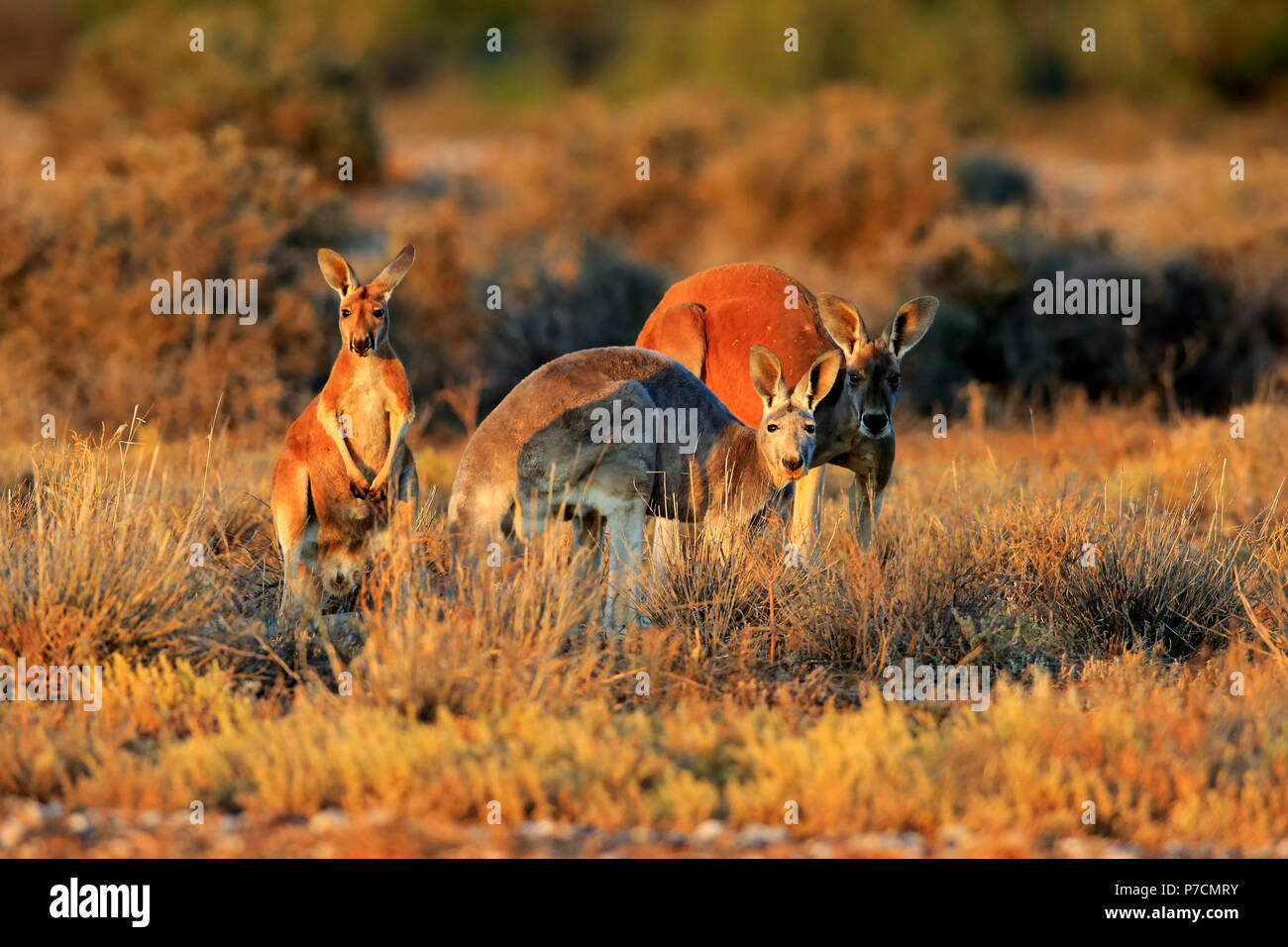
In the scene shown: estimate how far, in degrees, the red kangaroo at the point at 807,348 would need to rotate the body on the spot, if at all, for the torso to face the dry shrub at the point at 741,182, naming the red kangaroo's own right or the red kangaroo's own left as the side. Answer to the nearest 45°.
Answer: approximately 135° to the red kangaroo's own left

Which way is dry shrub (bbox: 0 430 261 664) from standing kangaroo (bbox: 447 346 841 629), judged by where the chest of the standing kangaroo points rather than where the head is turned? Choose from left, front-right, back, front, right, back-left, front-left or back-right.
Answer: back

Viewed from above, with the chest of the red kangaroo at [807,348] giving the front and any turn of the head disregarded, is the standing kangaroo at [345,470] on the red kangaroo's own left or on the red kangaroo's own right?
on the red kangaroo's own right

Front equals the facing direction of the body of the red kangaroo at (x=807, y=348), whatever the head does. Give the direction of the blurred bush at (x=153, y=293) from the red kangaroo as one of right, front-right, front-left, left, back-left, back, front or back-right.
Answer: back

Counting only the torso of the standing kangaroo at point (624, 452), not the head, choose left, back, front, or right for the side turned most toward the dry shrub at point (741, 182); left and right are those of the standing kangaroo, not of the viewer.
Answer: left

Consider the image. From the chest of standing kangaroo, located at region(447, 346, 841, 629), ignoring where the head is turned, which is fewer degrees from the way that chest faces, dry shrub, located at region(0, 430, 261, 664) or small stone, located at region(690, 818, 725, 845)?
the small stone

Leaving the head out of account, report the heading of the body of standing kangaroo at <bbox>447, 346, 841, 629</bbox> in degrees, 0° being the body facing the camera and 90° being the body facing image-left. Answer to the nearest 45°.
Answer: approximately 270°

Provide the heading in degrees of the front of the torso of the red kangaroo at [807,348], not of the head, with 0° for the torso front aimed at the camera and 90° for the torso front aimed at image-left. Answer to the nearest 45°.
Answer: approximately 315°

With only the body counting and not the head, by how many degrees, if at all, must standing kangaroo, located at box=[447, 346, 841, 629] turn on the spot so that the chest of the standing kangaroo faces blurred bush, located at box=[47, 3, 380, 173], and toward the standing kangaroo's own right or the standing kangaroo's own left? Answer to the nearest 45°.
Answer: approximately 90° to the standing kangaroo's own left
